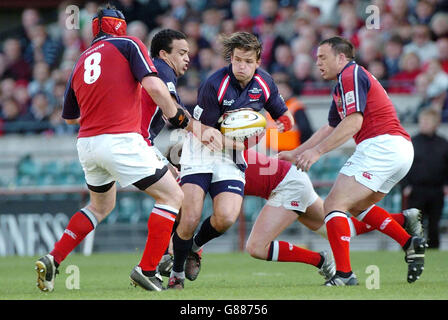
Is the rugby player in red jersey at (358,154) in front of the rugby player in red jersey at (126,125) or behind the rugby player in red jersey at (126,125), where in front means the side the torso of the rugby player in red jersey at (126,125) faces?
in front

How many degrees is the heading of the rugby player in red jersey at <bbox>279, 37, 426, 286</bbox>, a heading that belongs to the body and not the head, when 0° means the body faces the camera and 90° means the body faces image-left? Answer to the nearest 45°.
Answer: approximately 90°

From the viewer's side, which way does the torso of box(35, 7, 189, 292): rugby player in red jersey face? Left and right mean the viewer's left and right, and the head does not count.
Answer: facing away from the viewer and to the right of the viewer

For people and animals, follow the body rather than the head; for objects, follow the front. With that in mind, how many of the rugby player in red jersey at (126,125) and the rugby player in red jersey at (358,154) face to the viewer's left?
1

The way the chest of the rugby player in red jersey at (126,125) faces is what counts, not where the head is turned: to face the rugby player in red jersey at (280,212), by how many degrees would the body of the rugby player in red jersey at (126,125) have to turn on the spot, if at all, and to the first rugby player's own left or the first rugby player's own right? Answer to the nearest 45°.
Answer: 0° — they already face them

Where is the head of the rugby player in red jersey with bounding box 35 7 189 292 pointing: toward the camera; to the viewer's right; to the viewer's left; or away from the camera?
away from the camera

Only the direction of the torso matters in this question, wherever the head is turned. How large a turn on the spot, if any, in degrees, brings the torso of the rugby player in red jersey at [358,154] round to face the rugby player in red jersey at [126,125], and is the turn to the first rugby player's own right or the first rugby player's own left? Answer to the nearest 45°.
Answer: approximately 45° to the first rugby player's own left

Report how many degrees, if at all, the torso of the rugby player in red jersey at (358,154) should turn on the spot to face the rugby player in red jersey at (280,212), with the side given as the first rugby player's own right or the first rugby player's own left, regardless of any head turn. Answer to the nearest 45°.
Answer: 0° — they already face them
